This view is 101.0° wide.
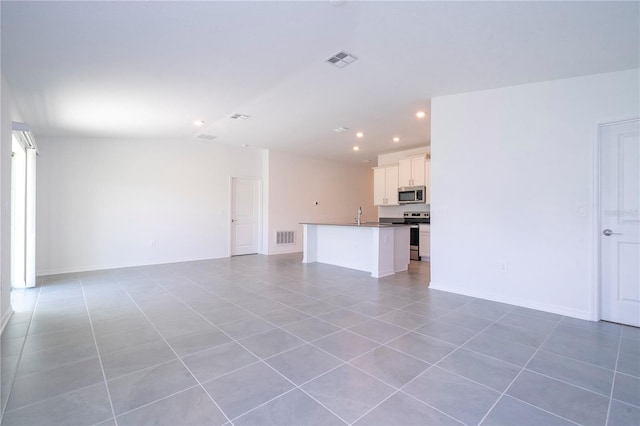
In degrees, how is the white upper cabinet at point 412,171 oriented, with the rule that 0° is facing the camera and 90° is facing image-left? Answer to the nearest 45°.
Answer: approximately 45°

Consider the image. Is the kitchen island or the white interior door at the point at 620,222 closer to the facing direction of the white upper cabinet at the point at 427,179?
the kitchen island
